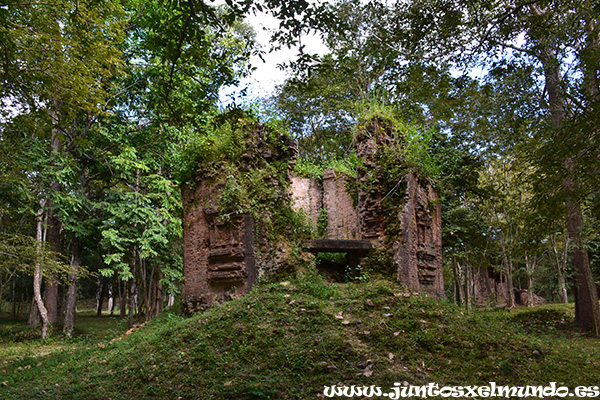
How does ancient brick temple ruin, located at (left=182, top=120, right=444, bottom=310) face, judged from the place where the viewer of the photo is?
facing the viewer

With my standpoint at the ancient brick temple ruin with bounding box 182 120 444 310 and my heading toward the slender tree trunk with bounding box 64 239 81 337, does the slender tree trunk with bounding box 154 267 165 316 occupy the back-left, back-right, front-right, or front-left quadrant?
front-right

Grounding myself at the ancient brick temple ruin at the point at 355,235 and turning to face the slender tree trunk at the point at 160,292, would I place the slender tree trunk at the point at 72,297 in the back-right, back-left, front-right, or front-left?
front-left

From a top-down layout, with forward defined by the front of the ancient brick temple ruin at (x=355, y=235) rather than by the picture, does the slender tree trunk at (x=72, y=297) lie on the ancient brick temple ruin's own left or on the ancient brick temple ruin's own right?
on the ancient brick temple ruin's own right
